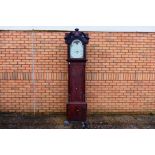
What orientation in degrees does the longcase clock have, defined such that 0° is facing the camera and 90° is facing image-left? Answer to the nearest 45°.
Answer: approximately 0°
